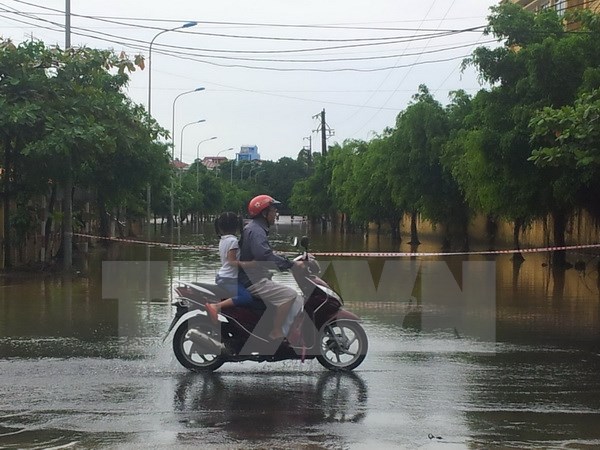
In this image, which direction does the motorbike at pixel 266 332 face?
to the viewer's right

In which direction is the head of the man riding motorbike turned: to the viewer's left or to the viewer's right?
to the viewer's right

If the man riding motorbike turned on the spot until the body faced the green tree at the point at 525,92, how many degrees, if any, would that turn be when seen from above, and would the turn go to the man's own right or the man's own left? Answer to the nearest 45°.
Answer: approximately 45° to the man's own left

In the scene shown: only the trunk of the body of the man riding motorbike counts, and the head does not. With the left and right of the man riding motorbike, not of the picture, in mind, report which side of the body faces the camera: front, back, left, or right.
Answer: right

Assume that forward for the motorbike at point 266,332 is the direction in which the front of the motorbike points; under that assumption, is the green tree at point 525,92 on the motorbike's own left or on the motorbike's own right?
on the motorbike's own left
